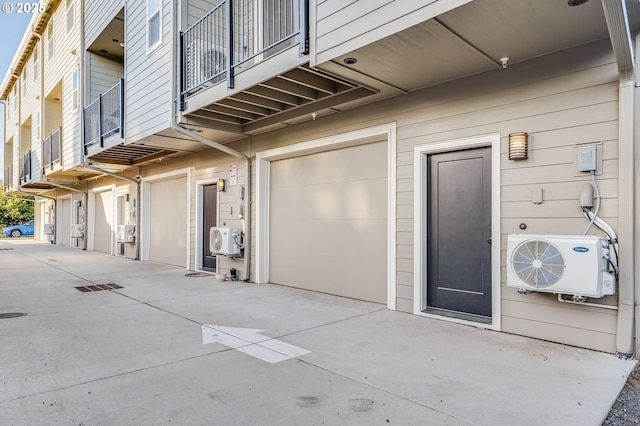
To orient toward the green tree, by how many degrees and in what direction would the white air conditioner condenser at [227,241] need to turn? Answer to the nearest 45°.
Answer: approximately 90° to its right

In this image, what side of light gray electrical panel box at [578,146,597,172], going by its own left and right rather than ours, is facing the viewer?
front

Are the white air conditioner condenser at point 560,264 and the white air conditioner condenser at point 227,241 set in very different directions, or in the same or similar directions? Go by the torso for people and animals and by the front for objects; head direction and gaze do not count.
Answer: same or similar directions

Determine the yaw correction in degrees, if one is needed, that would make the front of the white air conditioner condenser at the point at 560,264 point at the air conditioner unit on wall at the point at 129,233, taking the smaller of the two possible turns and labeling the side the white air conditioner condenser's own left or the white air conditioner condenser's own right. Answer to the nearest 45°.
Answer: approximately 90° to the white air conditioner condenser's own right

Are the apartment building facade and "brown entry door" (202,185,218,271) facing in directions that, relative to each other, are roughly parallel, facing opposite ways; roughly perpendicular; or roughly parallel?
roughly parallel

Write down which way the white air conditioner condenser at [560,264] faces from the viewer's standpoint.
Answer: facing the viewer

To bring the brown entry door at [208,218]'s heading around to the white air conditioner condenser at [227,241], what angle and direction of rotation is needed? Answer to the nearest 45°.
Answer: approximately 45° to its left

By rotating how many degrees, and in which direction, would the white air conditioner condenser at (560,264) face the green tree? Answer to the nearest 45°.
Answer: approximately 90° to its right

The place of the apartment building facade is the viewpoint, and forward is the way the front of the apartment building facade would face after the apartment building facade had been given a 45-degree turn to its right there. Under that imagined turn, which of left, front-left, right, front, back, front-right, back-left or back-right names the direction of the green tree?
front-right

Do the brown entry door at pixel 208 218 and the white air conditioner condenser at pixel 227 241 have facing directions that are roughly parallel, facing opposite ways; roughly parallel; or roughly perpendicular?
roughly parallel

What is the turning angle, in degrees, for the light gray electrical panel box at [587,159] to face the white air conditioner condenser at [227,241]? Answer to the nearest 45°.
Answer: approximately 90° to its right

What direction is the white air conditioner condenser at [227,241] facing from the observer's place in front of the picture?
facing the viewer and to the left of the viewer

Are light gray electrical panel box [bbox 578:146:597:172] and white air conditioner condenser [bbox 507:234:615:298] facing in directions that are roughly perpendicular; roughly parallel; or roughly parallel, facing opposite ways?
roughly parallel

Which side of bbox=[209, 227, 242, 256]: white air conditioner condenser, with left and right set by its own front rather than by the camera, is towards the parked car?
right

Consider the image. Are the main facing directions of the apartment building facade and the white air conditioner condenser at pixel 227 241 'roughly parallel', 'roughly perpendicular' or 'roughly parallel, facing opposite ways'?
roughly parallel
